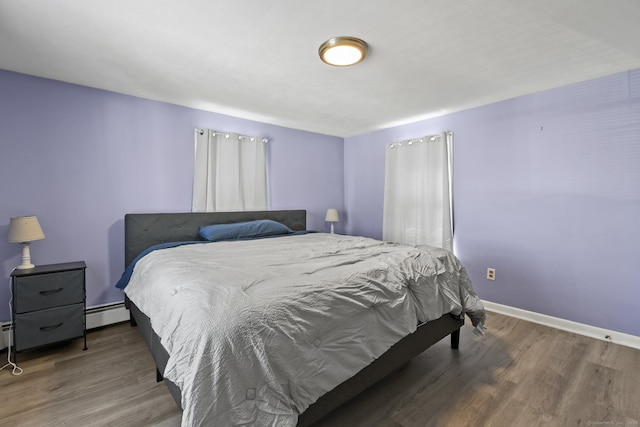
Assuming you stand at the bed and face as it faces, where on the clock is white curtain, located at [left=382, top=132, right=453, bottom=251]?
The white curtain is roughly at 9 o'clock from the bed.

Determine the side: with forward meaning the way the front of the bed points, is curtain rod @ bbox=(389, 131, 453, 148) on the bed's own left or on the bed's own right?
on the bed's own left

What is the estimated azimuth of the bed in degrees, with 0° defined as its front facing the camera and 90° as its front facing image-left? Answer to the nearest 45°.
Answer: approximately 315°

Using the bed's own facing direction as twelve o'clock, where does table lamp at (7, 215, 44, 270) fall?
The table lamp is roughly at 5 o'clock from the bed.

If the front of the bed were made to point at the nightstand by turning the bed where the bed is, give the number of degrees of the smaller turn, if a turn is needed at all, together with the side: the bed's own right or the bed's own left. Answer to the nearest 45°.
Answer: approximately 135° to the bed's own right

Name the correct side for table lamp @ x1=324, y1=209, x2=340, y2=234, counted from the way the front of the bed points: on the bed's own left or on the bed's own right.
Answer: on the bed's own left

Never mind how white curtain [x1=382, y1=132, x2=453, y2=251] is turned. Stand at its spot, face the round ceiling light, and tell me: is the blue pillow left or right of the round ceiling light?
right
